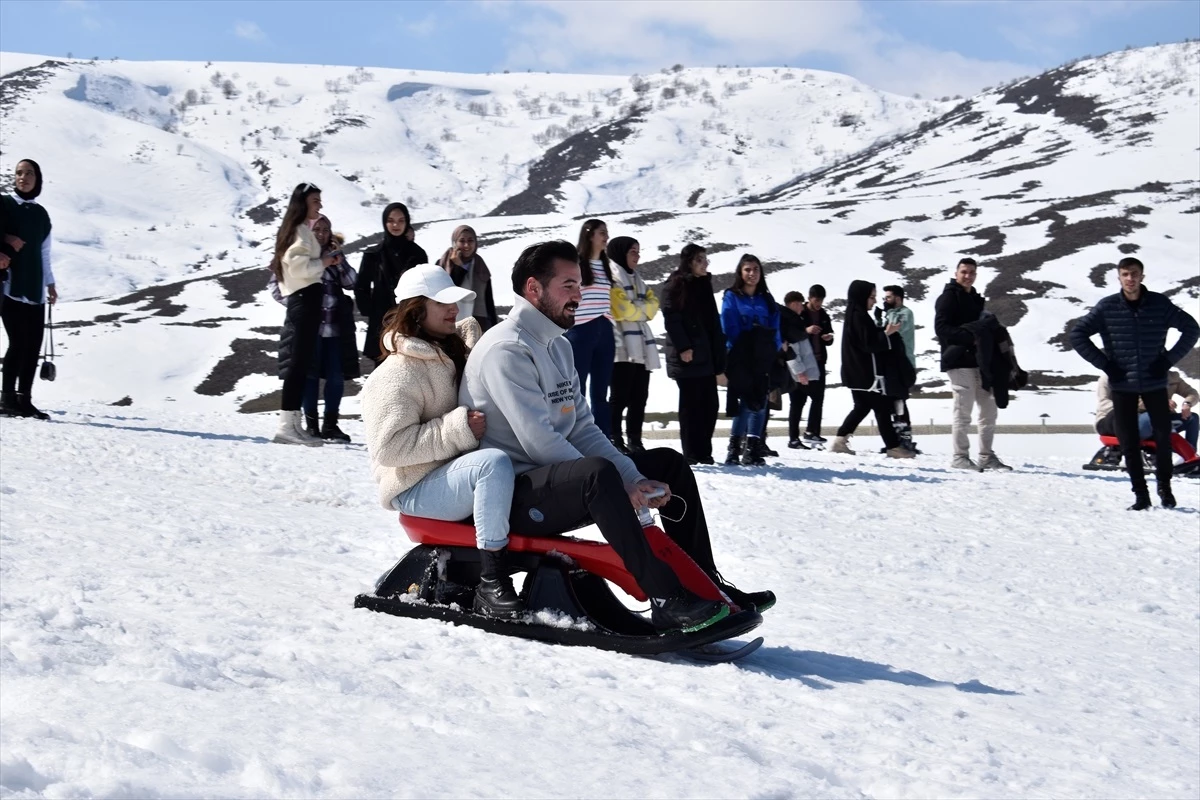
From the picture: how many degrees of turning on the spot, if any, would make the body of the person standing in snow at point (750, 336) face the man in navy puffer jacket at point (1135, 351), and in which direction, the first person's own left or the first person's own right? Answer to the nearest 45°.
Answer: approximately 90° to the first person's own left

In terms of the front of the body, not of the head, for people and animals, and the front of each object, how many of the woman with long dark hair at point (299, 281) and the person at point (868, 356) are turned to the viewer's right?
2

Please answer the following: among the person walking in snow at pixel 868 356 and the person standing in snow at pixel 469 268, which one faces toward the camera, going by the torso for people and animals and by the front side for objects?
the person standing in snow at pixel 469 268

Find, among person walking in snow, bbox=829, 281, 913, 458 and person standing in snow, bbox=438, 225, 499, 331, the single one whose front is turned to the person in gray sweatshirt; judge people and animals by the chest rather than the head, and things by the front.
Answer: person standing in snow, bbox=438, 225, 499, 331

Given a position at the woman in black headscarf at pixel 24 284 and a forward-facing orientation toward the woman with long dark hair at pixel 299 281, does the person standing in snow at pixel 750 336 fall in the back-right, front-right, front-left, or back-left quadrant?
front-left

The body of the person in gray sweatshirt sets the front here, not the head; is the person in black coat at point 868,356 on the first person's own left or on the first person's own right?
on the first person's own left

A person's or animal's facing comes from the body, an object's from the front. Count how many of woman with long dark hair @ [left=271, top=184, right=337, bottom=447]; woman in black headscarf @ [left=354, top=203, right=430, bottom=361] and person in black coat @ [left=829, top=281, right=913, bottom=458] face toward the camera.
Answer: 1

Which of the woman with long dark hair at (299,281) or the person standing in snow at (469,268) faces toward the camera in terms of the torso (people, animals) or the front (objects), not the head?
the person standing in snow

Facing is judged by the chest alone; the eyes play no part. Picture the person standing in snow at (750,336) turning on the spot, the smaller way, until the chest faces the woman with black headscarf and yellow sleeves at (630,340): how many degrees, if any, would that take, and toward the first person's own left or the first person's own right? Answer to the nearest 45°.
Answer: approximately 45° to the first person's own right

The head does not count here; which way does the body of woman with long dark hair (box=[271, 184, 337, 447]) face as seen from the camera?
to the viewer's right

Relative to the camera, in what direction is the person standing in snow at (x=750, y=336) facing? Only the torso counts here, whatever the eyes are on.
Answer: toward the camera

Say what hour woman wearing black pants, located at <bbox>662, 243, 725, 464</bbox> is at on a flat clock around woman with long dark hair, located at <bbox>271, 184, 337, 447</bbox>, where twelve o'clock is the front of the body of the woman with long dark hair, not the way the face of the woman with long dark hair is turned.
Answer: The woman wearing black pants is roughly at 12 o'clock from the woman with long dark hair.

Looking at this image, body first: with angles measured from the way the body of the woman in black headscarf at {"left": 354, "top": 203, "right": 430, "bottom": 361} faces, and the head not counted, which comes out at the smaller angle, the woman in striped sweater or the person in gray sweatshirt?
the person in gray sweatshirt

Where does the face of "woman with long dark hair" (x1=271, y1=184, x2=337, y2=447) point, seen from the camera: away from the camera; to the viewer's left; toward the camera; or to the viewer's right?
to the viewer's right

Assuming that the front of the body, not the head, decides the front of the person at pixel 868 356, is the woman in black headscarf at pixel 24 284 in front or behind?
behind

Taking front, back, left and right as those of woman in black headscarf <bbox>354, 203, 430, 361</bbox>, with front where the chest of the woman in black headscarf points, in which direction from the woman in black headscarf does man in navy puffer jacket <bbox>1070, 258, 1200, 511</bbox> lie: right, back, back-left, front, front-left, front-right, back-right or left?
left

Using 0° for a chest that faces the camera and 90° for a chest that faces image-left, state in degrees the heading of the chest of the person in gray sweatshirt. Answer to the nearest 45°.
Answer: approximately 315°

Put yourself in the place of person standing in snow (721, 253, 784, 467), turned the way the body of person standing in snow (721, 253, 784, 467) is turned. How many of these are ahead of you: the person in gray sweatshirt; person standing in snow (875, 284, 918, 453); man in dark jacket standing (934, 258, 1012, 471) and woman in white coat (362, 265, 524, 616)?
2
